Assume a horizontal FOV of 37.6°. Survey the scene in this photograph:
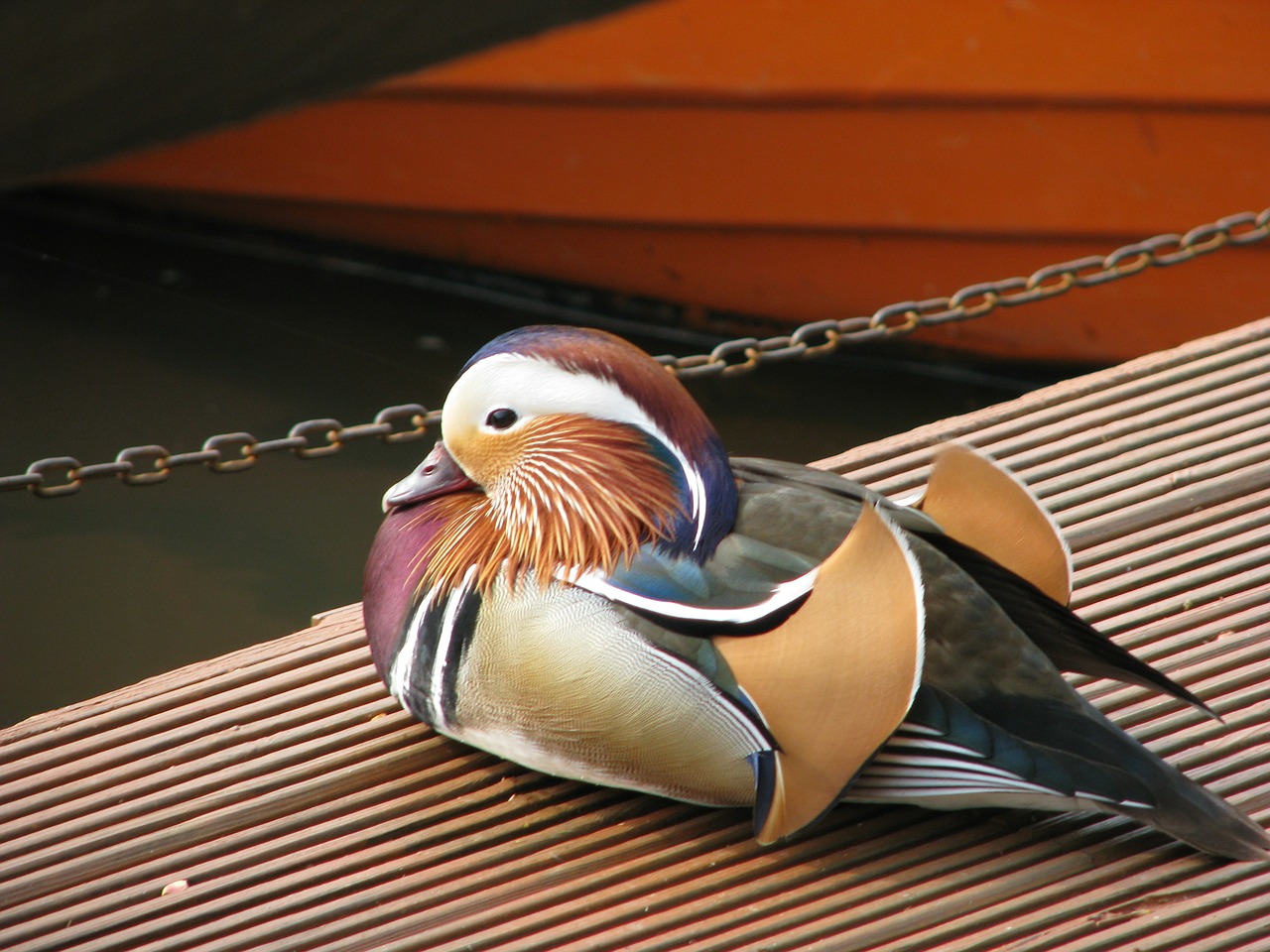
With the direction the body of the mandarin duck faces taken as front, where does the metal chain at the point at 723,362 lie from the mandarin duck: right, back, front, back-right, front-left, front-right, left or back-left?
right

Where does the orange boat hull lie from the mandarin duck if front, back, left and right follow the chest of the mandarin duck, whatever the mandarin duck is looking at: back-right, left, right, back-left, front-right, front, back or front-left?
right

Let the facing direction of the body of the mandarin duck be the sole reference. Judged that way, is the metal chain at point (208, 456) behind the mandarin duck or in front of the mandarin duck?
in front

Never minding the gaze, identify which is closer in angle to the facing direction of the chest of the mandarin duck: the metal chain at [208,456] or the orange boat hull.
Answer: the metal chain

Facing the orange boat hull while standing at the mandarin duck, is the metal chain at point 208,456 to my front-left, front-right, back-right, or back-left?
front-left

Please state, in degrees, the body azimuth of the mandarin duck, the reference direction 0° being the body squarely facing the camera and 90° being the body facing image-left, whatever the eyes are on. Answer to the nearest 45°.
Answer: approximately 90°
